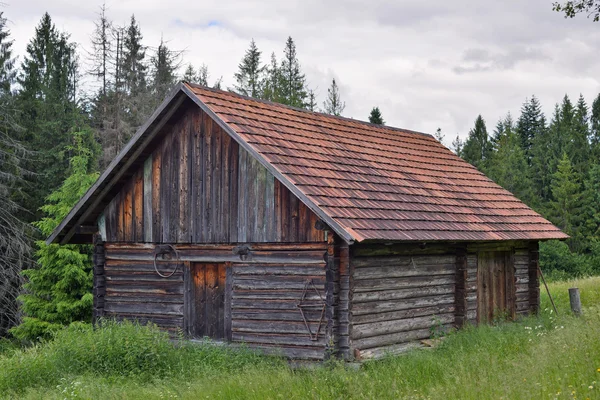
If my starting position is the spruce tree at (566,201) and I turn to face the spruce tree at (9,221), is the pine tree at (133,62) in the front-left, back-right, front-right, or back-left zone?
front-right

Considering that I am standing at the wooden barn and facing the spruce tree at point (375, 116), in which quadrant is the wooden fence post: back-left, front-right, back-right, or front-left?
front-right

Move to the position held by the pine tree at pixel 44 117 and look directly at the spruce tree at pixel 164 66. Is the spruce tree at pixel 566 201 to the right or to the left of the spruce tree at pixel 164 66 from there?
right

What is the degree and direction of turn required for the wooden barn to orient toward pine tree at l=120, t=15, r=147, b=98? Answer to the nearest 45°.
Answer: approximately 135° to its right

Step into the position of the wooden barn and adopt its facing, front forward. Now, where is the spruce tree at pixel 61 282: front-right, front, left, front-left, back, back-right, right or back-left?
right

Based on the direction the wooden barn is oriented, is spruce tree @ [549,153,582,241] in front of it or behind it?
behind

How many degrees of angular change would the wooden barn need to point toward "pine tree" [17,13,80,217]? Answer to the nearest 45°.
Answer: approximately 90° to its right

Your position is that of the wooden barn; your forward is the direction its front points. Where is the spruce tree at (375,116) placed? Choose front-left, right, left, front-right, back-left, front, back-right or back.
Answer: back-right

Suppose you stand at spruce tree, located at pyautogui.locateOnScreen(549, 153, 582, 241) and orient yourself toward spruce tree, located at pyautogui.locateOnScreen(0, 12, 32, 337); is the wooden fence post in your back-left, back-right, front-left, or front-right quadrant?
front-left

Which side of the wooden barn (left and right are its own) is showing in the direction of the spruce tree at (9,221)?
right

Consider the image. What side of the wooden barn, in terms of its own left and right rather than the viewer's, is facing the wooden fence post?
back

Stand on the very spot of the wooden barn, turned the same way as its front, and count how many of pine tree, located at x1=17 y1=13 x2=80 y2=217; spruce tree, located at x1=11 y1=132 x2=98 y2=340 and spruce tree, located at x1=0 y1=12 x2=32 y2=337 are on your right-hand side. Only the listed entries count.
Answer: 3
